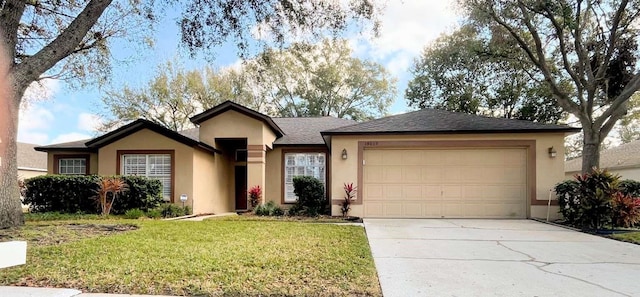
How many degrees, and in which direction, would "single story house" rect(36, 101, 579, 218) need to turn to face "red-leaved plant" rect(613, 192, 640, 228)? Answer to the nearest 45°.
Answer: approximately 45° to its left

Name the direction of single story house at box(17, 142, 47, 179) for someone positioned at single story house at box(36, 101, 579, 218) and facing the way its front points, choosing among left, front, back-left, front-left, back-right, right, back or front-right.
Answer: back-right

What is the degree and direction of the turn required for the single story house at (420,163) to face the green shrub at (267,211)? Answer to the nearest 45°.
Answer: approximately 90° to its right

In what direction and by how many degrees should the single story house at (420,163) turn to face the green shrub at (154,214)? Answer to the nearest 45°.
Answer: approximately 90° to its right

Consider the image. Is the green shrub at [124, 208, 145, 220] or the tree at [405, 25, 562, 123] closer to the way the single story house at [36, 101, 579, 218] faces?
the green shrub

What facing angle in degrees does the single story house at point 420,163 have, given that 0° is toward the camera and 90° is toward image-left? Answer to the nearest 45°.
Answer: approximately 0°

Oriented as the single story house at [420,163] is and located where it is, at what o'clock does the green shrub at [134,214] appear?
The green shrub is roughly at 3 o'clock from the single story house.
